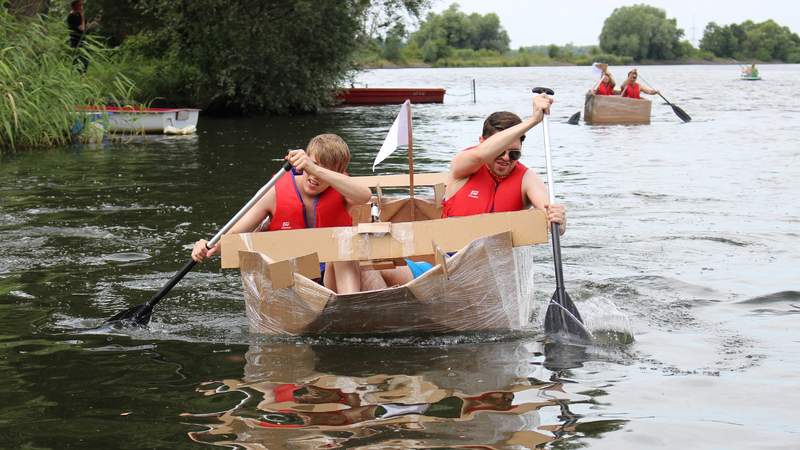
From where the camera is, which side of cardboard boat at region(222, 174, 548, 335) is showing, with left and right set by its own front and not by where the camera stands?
front

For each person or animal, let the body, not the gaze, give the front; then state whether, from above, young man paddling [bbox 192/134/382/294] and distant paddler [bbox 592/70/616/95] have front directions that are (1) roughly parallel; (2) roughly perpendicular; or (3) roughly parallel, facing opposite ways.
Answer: roughly parallel

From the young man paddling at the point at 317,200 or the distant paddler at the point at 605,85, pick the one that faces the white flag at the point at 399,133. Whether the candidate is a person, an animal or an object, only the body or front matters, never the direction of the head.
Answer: the distant paddler

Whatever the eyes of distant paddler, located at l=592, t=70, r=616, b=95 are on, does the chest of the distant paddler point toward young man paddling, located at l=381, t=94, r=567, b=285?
yes
